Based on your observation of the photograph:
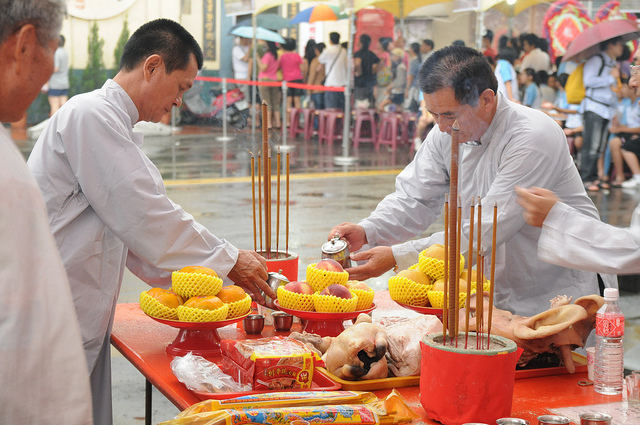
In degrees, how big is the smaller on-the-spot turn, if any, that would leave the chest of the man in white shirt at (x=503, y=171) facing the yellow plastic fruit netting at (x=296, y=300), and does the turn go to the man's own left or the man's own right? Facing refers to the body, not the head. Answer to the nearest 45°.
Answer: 0° — they already face it

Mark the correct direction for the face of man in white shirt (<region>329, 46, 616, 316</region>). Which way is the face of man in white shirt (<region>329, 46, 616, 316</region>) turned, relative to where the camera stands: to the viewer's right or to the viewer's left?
to the viewer's left

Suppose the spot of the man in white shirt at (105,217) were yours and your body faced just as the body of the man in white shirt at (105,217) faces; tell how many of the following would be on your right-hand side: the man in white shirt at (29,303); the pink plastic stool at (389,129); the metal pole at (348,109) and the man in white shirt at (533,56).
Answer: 1

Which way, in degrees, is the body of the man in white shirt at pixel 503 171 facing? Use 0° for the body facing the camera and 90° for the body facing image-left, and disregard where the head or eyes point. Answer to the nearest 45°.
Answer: approximately 45°

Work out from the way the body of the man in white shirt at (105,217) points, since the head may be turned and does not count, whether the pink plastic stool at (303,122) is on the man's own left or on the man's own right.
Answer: on the man's own left

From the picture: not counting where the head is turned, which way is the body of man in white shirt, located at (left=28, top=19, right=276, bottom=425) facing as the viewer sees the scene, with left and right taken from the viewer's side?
facing to the right of the viewer

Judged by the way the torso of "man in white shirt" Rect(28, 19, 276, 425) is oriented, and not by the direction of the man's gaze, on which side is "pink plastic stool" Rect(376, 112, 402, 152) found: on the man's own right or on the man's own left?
on the man's own left

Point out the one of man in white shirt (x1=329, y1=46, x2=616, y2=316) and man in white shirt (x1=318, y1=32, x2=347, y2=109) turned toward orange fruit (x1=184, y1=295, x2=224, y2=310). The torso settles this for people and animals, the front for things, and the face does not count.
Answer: man in white shirt (x1=329, y1=46, x2=616, y2=316)

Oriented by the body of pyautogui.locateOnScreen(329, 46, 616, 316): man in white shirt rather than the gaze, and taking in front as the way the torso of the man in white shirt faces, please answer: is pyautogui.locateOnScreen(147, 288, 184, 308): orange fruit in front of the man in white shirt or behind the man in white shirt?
in front
